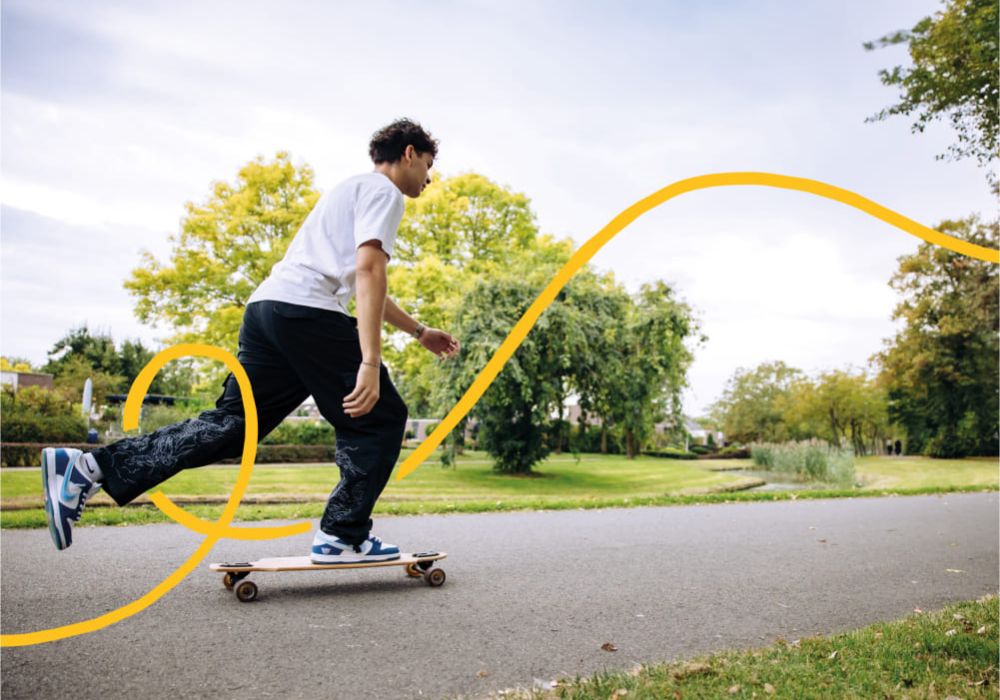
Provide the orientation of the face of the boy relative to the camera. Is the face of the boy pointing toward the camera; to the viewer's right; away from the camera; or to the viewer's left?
to the viewer's right

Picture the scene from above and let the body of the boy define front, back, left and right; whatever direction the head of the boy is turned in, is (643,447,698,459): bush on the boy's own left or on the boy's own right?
on the boy's own left

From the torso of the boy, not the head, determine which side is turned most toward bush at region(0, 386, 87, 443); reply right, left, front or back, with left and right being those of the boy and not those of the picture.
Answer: left

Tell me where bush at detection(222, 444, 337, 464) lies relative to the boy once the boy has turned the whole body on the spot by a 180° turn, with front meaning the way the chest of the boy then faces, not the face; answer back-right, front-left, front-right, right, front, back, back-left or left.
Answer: right

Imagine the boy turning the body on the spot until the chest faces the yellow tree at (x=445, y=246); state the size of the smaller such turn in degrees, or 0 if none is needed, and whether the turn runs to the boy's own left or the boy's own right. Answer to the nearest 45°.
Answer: approximately 90° to the boy's own left

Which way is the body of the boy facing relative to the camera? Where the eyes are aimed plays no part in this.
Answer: to the viewer's right

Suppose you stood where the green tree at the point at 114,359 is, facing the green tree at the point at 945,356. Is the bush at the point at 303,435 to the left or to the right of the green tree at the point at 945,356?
right
